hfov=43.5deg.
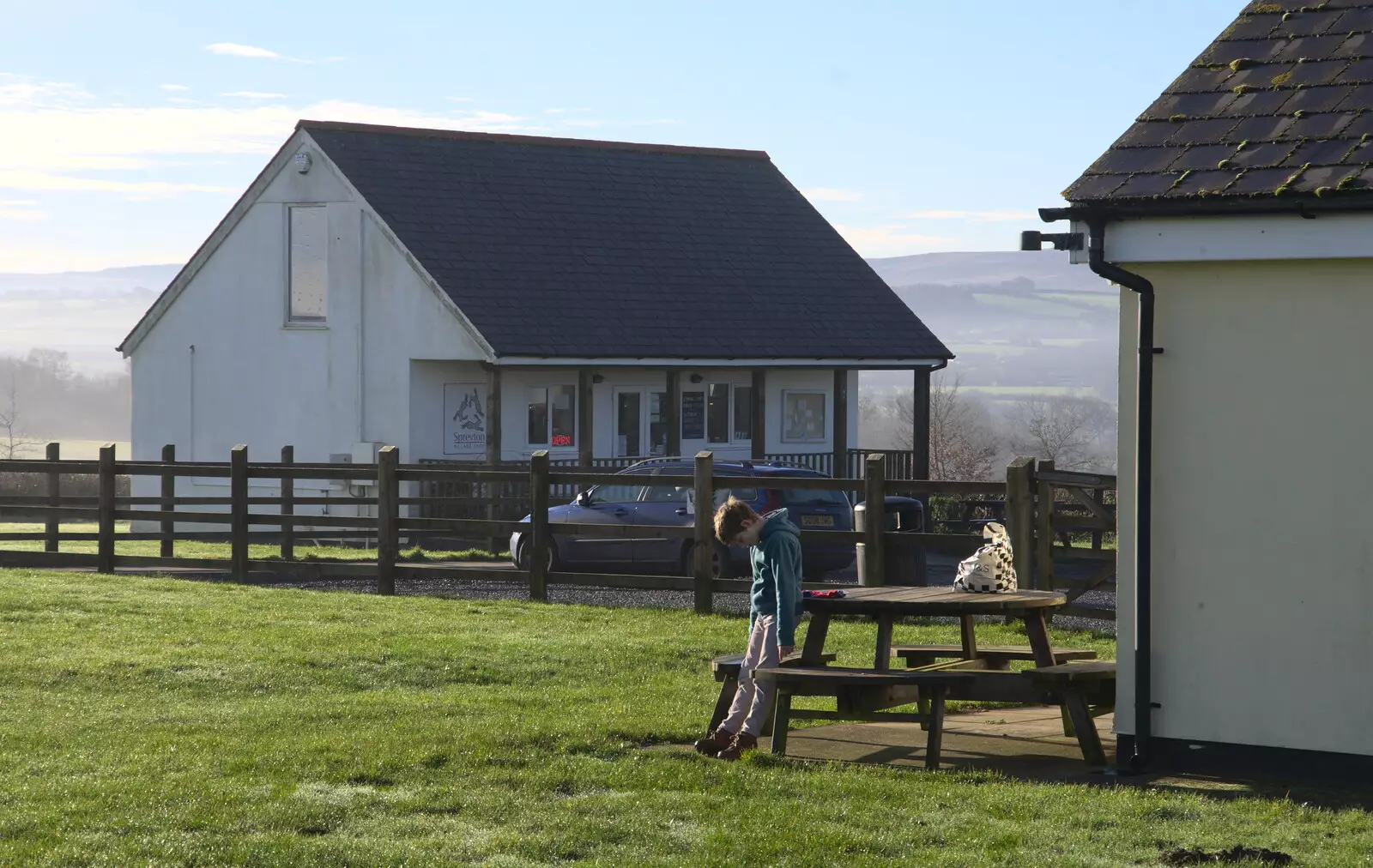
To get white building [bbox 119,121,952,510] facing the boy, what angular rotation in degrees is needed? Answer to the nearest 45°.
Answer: approximately 45° to its right

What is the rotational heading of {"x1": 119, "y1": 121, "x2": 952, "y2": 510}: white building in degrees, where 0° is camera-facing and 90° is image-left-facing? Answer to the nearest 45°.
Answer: approximately 315°

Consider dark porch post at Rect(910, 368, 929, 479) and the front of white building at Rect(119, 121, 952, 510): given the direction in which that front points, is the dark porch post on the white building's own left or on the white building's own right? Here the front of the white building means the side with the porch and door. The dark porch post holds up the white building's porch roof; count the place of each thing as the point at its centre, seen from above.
on the white building's own left
